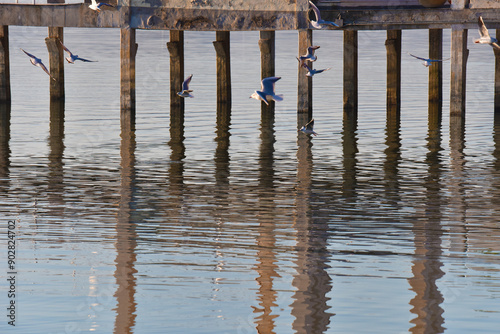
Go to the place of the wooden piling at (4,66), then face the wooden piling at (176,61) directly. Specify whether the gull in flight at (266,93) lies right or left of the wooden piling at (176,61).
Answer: right

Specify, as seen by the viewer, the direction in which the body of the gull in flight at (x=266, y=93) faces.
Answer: to the viewer's left

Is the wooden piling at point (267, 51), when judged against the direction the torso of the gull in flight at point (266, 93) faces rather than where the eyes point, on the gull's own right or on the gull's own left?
on the gull's own right

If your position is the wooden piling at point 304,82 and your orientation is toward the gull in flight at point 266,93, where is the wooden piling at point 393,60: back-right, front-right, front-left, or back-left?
back-left
